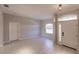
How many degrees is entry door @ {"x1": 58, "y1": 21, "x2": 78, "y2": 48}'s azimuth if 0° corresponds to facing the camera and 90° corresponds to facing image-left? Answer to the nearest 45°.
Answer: approximately 45°

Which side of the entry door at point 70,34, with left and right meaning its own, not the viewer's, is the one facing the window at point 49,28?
right
